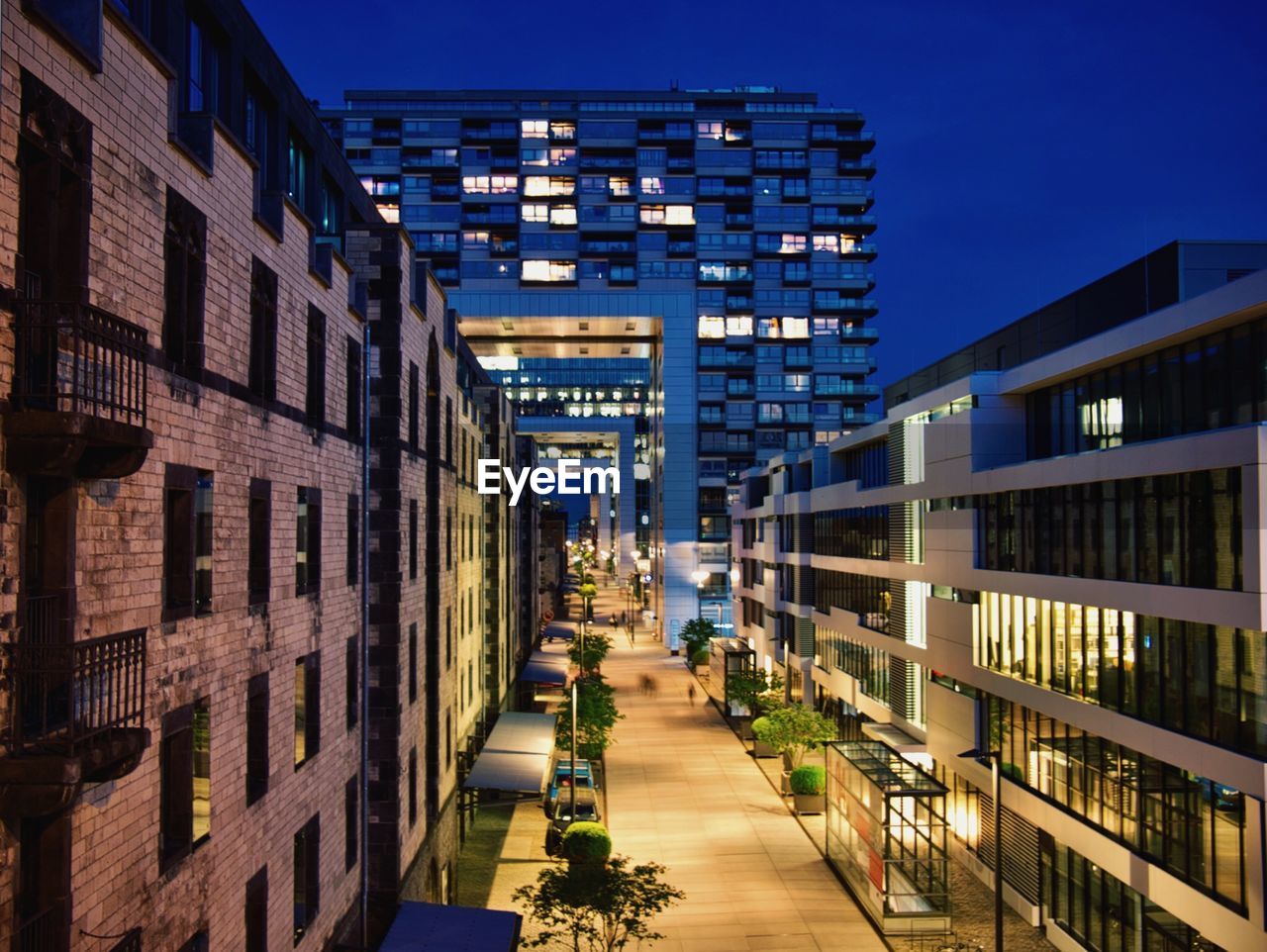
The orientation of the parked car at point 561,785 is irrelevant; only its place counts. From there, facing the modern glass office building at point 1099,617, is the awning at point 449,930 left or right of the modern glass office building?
right

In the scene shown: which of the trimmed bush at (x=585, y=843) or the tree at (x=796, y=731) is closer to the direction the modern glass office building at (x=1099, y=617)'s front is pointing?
the trimmed bush

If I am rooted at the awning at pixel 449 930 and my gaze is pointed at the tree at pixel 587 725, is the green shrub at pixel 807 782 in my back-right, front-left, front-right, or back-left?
front-right

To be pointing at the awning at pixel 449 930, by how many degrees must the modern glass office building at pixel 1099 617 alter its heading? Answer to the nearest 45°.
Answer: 0° — it already faces it

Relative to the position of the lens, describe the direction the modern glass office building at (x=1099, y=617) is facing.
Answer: facing the viewer and to the left of the viewer

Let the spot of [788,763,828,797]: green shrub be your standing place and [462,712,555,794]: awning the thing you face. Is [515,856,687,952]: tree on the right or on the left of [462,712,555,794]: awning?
left
